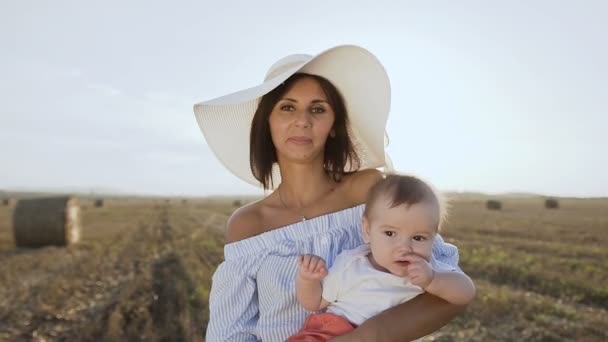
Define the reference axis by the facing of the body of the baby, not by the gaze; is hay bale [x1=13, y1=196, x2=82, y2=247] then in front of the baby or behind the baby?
behind

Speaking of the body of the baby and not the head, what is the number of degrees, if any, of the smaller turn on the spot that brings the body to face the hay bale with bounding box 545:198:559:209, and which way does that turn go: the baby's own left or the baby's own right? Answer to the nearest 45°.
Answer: approximately 180°

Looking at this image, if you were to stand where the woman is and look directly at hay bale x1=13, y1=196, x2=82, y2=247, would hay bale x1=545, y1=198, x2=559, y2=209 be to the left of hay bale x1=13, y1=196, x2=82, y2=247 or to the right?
right

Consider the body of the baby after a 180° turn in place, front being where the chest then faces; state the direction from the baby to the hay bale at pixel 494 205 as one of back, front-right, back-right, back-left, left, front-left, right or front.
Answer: front

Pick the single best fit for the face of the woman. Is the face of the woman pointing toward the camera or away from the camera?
toward the camera

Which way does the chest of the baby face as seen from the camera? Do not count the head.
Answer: toward the camera

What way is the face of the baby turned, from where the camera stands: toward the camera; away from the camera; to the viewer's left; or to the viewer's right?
toward the camera
